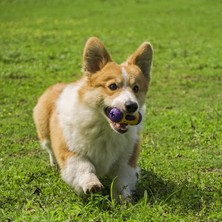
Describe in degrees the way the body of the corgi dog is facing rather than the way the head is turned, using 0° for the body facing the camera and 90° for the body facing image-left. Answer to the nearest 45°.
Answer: approximately 315°
